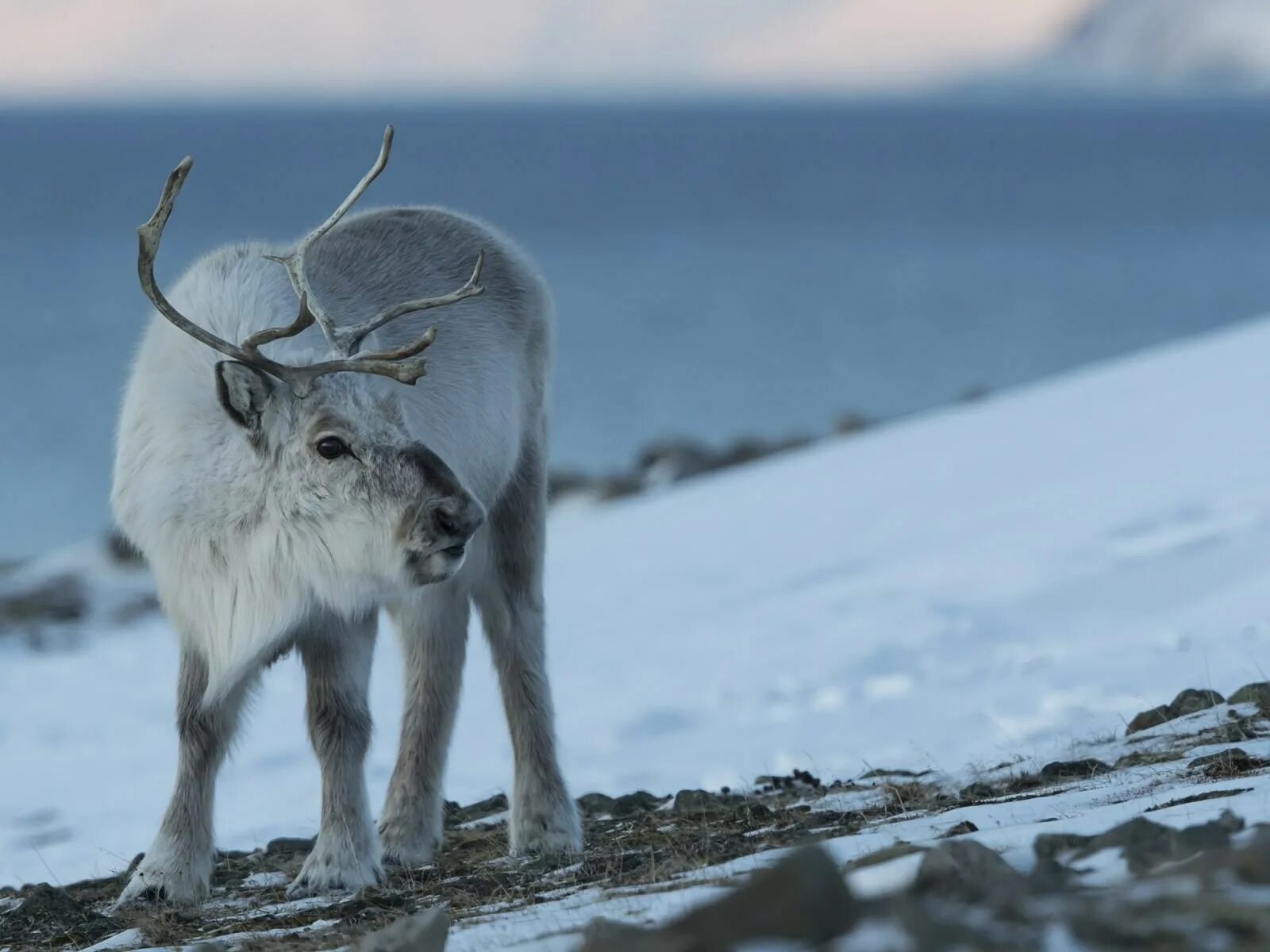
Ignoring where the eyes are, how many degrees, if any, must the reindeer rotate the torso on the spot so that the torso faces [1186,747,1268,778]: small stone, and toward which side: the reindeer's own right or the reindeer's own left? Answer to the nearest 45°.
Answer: approximately 135° to the reindeer's own left

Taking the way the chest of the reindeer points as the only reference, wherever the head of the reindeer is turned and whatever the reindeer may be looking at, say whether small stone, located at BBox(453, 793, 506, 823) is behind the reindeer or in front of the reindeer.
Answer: behind

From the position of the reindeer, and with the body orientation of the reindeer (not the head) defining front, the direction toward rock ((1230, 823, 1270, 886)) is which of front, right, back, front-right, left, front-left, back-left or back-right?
left

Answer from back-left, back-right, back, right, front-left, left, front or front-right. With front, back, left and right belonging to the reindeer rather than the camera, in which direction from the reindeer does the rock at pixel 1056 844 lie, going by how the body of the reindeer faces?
left

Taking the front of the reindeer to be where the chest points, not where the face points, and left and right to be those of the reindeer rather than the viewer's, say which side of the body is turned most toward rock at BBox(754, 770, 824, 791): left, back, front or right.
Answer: back

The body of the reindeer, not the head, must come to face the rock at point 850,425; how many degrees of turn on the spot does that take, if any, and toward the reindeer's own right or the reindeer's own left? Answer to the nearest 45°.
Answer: approximately 180°

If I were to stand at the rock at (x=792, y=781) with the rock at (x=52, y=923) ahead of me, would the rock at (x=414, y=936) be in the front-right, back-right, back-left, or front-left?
front-left

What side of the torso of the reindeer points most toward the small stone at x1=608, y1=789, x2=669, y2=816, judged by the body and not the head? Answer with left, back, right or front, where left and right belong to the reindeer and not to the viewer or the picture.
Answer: back

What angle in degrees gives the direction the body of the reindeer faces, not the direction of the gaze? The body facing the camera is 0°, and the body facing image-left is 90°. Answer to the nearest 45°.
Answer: approximately 45°

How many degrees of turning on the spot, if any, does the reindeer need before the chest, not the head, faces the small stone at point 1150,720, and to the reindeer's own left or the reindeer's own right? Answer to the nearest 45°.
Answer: approximately 135° to the reindeer's own left

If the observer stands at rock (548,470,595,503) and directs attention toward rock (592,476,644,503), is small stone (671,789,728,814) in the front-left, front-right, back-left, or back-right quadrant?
front-right

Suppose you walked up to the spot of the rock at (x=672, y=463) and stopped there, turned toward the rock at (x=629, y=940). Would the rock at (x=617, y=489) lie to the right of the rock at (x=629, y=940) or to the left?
right

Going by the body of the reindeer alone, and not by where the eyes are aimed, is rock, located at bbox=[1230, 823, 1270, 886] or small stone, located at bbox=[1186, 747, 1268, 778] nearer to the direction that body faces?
the rock

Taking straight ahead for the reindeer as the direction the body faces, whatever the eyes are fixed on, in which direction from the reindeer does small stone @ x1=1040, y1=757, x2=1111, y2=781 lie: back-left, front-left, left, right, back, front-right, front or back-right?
back-left

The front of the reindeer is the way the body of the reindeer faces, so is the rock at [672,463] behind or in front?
behind
